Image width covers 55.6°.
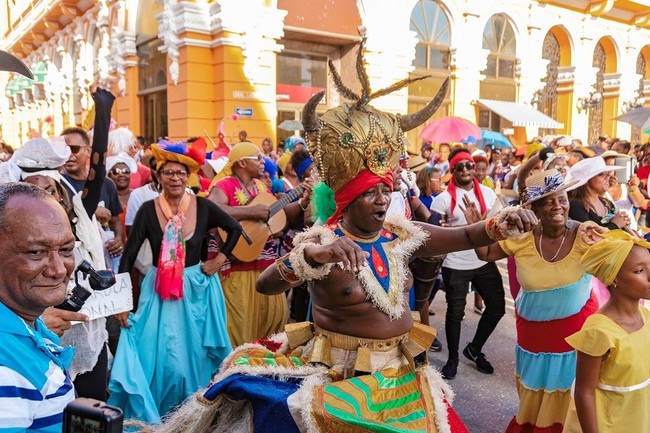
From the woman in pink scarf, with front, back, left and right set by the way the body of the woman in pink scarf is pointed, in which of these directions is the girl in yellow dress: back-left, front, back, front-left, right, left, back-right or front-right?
front-left

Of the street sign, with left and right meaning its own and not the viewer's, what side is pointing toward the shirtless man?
front

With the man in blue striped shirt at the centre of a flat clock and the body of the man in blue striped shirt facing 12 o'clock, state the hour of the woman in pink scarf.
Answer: The woman in pink scarf is roughly at 8 o'clock from the man in blue striped shirt.

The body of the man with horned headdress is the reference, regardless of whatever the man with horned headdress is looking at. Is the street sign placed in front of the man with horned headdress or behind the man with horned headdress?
behind

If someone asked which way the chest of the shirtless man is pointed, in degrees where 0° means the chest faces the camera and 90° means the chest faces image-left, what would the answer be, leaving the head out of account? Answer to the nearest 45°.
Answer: approximately 315°

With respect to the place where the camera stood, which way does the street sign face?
facing the viewer

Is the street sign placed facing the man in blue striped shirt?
yes

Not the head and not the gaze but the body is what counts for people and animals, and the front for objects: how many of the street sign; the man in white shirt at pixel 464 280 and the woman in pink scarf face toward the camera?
3

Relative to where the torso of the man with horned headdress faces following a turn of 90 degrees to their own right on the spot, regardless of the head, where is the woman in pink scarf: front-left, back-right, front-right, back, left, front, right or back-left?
right

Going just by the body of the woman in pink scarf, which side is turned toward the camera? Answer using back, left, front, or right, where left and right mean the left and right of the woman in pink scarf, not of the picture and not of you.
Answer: front

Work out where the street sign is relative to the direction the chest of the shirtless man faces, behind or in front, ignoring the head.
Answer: behind

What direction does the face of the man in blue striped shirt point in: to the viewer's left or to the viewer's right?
to the viewer's right

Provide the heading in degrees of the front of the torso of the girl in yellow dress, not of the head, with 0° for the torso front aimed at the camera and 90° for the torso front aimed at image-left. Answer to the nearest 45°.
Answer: approximately 315°

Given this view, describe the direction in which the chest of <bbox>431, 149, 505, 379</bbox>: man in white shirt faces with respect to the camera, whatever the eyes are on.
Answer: toward the camera
